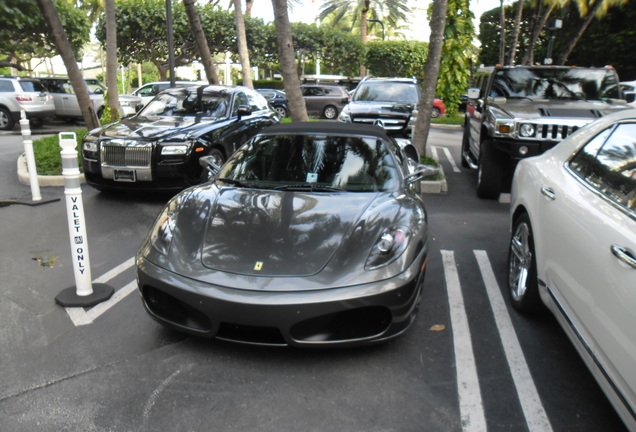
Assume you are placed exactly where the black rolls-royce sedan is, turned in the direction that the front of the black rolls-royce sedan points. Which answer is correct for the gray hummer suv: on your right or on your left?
on your left

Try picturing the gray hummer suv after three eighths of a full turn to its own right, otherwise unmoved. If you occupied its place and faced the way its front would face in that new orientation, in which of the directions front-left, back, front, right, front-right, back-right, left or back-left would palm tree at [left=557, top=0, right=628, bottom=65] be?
front-right

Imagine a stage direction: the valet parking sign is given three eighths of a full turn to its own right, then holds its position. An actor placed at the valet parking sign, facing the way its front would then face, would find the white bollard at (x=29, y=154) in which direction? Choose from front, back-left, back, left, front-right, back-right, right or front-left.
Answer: front-right

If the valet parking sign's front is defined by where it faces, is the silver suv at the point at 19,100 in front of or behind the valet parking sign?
behind

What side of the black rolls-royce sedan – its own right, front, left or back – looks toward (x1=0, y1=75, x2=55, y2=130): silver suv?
right

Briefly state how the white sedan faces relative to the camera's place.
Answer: facing the viewer and to the right of the viewer

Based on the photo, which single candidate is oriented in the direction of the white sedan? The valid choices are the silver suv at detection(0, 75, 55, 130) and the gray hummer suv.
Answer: the gray hummer suv

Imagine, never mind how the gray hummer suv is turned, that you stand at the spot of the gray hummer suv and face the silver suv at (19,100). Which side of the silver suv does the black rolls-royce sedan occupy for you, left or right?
left

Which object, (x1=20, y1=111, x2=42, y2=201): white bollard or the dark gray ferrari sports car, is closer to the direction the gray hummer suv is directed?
the dark gray ferrari sports car
